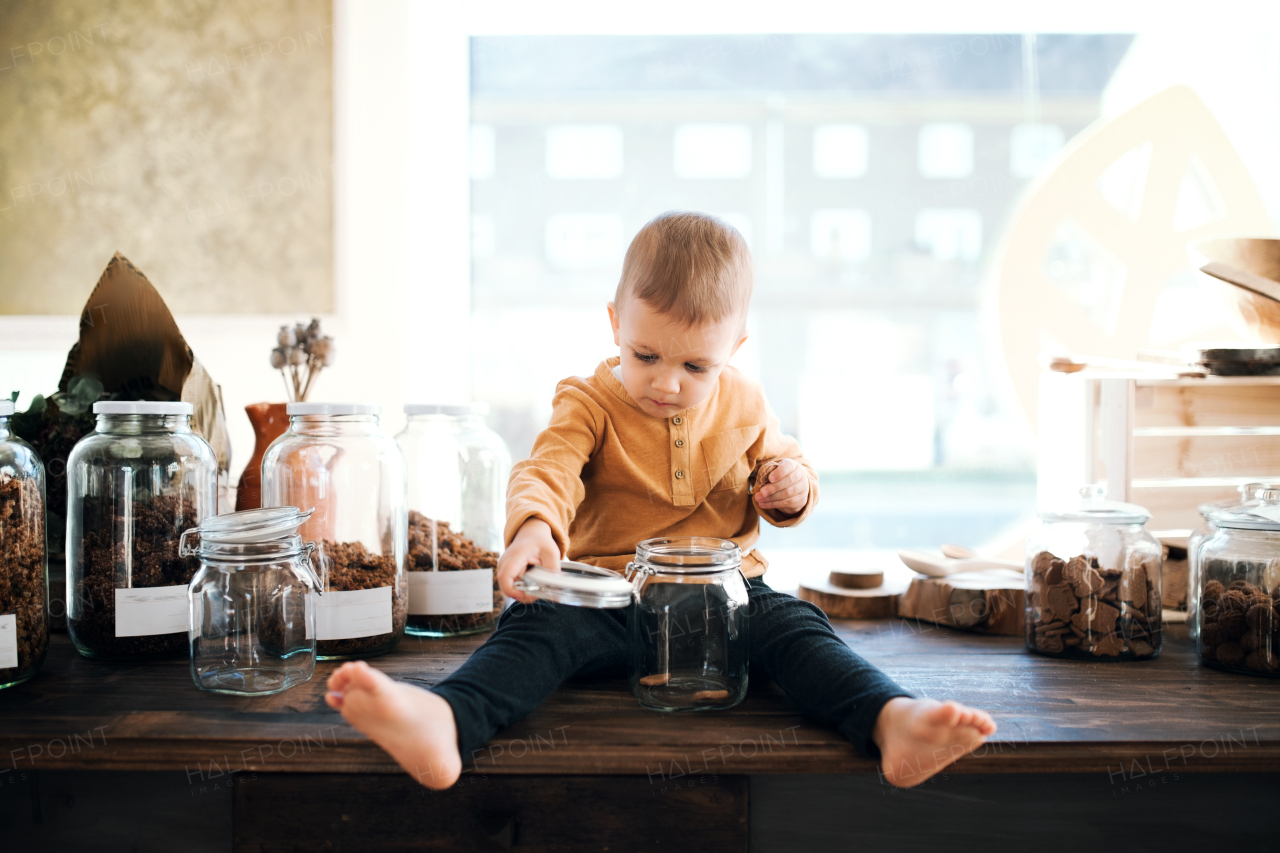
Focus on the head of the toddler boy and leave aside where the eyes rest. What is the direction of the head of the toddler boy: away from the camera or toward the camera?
toward the camera

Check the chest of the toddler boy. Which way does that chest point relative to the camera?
toward the camera

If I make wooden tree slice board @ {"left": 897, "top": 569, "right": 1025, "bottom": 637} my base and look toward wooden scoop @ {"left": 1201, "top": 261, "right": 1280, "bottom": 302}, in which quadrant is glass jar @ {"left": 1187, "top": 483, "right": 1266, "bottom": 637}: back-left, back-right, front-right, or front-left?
front-right

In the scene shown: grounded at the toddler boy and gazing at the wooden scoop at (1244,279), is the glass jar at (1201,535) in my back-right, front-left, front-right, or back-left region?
front-right
